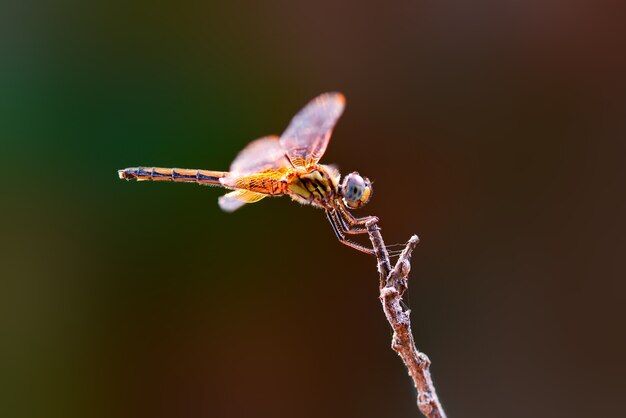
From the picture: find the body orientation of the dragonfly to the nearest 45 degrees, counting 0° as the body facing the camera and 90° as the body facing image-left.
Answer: approximately 270°
